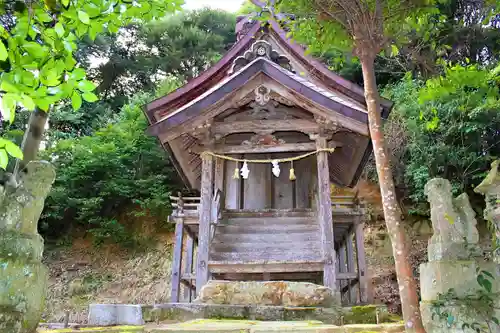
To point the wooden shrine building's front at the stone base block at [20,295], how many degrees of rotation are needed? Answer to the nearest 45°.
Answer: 0° — it already faces it

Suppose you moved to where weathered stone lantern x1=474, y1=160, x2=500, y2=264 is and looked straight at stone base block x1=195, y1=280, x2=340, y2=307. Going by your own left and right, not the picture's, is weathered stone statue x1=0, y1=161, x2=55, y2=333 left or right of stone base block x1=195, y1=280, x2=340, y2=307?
left

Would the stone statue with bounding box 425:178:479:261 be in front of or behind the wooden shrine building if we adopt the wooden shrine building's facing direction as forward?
in front

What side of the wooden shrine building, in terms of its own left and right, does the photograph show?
front

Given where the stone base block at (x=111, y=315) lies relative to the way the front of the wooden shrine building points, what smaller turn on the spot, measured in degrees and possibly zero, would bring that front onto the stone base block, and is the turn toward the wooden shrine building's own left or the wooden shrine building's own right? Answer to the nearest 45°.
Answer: approximately 45° to the wooden shrine building's own right

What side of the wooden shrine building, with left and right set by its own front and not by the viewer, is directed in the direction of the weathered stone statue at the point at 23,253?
front

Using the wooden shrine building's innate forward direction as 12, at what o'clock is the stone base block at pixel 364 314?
The stone base block is roughly at 11 o'clock from the wooden shrine building.
